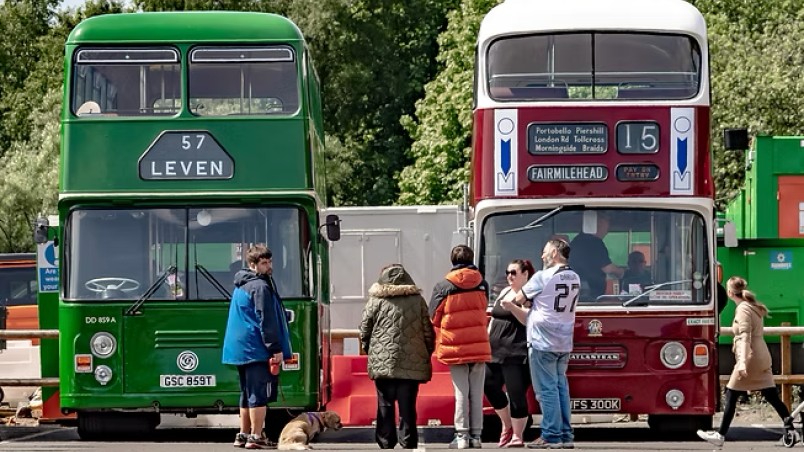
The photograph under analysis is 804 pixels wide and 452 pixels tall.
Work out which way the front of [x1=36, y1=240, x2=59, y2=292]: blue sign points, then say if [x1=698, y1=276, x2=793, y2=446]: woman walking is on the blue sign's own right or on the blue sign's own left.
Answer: on the blue sign's own left

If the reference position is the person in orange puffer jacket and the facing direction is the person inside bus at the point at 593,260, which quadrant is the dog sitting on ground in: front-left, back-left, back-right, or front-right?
back-left

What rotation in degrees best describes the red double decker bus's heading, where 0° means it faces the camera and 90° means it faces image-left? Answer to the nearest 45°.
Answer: approximately 0°

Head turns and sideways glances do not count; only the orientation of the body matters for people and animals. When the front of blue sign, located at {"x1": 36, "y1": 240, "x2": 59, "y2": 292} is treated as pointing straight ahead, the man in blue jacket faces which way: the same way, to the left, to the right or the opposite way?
to the left

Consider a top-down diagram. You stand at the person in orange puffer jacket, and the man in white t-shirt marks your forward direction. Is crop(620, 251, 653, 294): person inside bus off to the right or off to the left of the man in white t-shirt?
left

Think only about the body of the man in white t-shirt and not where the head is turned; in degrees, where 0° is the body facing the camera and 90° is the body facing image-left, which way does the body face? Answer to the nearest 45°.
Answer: approximately 135°

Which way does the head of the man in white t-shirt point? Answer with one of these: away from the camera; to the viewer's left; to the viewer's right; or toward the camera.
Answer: to the viewer's left

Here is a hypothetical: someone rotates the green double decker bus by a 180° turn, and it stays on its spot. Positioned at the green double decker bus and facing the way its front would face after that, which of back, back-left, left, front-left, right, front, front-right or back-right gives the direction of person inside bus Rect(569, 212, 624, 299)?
right

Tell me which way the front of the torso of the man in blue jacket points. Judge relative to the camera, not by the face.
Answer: to the viewer's right

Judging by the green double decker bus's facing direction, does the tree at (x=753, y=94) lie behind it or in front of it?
behind

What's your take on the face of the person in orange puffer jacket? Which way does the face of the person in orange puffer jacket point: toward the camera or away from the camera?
away from the camera

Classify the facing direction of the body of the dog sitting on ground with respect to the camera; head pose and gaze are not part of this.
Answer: to the viewer's right
